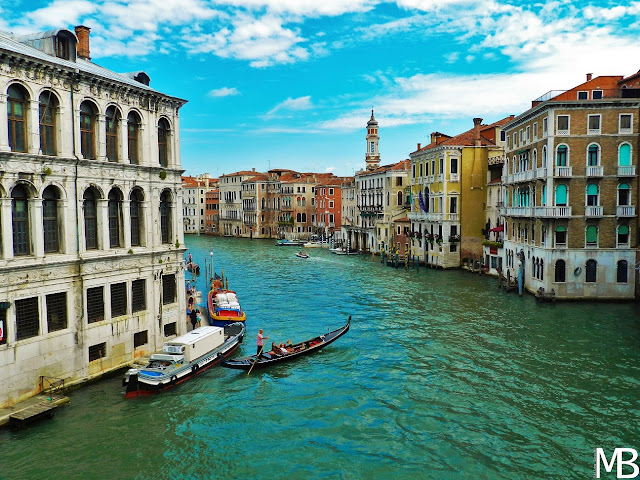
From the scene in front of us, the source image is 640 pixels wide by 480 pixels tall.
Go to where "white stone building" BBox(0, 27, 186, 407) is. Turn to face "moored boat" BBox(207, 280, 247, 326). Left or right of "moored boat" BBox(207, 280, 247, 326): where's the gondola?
right

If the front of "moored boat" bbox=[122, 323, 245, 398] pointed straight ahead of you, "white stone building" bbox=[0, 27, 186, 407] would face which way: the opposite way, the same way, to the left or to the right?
to the right

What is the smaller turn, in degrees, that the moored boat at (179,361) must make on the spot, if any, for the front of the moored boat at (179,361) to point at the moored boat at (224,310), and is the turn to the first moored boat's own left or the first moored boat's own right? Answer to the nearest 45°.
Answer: approximately 45° to the first moored boat's own left

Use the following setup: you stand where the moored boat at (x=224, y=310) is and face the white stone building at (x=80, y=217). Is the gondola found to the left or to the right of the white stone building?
left

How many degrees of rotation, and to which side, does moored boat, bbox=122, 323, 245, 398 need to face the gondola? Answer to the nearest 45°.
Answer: approximately 45° to its right

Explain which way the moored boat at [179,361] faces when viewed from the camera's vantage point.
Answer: facing away from the viewer and to the right of the viewer

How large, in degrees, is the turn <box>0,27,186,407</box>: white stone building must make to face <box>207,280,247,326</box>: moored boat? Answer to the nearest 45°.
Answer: approximately 90° to its left

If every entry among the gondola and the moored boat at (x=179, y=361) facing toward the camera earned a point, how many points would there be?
0

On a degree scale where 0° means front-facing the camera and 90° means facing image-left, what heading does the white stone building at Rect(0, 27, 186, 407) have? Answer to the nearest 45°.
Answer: approximately 315°

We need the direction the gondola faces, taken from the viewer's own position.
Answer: facing away from the viewer and to the right of the viewer

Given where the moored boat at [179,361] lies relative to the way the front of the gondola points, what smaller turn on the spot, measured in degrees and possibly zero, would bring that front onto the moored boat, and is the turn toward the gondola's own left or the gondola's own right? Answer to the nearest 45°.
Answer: approximately 180°
